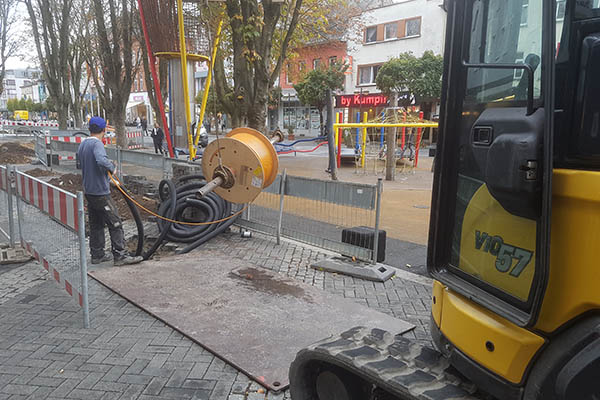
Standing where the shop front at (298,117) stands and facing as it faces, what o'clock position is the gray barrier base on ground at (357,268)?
The gray barrier base on ground is roughly at 12 o'clock from the shop front.

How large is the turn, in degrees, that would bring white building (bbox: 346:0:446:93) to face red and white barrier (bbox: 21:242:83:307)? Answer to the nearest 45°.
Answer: approximately 45° to its left

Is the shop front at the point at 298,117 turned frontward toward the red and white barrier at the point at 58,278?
yes

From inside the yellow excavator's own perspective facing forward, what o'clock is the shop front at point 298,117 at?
The shop front is roughly at 1 o'clock from the yellow excavator.

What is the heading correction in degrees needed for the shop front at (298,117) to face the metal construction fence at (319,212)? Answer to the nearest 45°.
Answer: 0° — it already faces it

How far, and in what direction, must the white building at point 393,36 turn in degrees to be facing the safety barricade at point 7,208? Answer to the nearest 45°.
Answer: approximately 45° to its left

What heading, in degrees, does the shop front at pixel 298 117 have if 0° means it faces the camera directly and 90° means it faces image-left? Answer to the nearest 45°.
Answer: approximately 0°

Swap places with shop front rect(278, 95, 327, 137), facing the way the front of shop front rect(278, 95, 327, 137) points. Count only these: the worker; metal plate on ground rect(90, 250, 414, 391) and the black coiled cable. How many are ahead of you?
3

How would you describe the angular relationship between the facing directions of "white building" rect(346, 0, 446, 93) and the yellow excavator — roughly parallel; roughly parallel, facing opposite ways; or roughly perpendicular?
roughly perpendicular

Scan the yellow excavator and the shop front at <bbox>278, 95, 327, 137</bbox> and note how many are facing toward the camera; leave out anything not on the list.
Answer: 1

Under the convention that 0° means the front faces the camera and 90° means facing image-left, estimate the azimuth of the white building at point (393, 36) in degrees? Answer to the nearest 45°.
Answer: approximately 45°

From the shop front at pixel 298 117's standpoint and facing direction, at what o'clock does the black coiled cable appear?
The black coiled cable is roughly at 12 o'clock from the shop front.

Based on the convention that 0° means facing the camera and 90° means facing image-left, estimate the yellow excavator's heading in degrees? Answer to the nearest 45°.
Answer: approximately 135°
